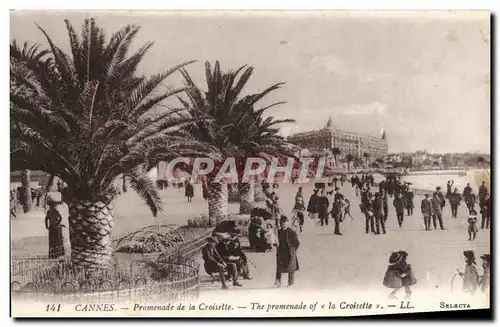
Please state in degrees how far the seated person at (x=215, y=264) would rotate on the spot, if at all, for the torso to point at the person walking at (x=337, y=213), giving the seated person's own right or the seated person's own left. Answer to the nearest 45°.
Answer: approximately 45° to the seated person's own left

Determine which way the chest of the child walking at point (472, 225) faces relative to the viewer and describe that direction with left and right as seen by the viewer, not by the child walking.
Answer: facing the viewer

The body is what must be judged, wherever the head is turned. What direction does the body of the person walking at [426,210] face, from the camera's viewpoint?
toward the camera

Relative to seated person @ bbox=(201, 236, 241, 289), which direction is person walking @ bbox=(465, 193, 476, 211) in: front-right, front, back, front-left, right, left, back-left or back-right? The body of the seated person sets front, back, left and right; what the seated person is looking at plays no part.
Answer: front-left

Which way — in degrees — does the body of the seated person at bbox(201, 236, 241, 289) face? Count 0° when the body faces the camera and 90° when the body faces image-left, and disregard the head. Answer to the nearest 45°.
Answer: approximately 315°

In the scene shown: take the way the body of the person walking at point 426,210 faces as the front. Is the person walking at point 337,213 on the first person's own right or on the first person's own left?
on the first person's own right

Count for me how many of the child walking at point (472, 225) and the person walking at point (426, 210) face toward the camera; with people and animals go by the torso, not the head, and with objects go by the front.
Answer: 2
